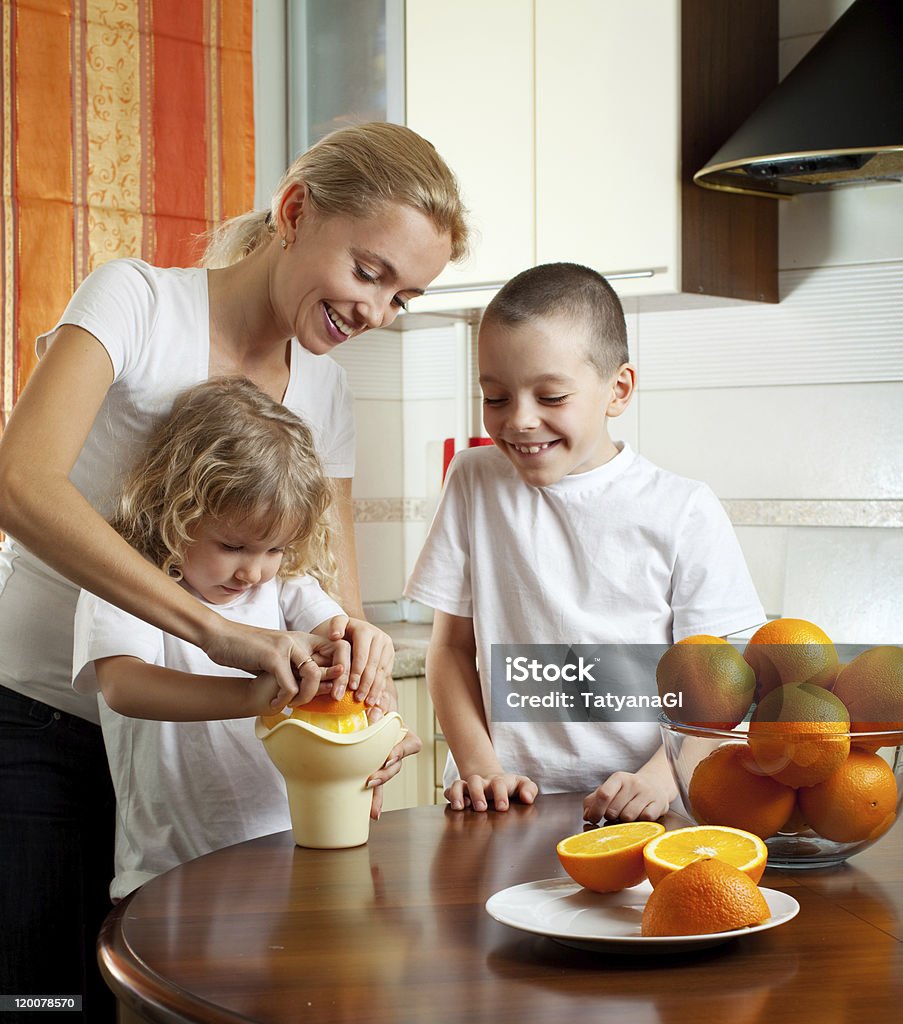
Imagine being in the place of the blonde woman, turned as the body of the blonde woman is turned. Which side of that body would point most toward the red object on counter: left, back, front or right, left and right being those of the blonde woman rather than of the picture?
left

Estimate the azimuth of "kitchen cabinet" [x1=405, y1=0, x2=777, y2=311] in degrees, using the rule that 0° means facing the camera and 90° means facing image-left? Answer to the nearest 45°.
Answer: approximately 45°

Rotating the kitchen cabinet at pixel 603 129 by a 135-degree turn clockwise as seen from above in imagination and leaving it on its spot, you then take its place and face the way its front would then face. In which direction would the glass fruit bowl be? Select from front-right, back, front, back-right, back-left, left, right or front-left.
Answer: back

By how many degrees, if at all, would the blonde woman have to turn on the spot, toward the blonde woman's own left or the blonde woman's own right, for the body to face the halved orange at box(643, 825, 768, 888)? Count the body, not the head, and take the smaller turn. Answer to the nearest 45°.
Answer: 0° — they already face it

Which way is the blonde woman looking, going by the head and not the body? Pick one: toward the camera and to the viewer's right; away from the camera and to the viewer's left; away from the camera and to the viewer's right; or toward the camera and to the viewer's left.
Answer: toward the camera and to the viewer's right

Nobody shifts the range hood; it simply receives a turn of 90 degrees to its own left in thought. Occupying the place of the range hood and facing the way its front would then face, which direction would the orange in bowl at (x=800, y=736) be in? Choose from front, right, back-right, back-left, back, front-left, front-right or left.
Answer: front-right

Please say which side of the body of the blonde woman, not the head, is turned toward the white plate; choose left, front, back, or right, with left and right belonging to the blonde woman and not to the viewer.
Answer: front

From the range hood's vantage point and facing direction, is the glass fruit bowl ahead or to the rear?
ahead

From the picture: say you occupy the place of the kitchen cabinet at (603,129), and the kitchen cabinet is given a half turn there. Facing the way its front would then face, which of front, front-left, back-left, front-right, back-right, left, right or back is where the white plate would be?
back-right

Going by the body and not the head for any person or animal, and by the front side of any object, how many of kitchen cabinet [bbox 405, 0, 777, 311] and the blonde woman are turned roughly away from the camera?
0

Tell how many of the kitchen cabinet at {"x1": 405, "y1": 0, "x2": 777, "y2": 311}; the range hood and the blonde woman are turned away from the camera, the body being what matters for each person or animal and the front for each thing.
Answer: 0

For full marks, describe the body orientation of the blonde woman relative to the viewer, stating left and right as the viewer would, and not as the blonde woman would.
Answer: facing the viewer and to the right of the viewer

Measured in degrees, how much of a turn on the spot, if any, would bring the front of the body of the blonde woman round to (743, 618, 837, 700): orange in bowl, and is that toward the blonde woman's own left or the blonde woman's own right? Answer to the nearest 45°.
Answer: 0° — they already face it

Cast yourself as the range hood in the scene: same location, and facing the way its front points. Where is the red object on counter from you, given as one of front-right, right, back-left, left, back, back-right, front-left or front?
right

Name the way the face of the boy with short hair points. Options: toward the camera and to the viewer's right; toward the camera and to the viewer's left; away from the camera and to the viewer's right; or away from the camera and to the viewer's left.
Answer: toward the camera and to the viewer's left

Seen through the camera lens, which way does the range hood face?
facing the viewer and to the left of the viewer
